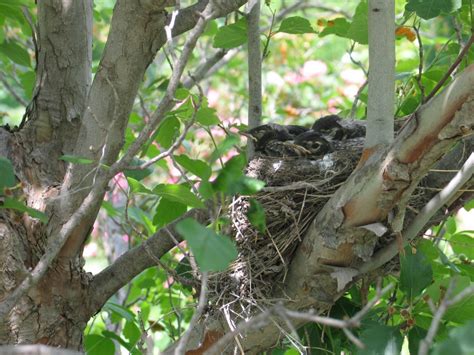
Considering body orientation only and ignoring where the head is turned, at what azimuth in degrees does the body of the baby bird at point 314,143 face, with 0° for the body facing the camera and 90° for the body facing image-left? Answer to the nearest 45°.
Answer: approximately 90°
